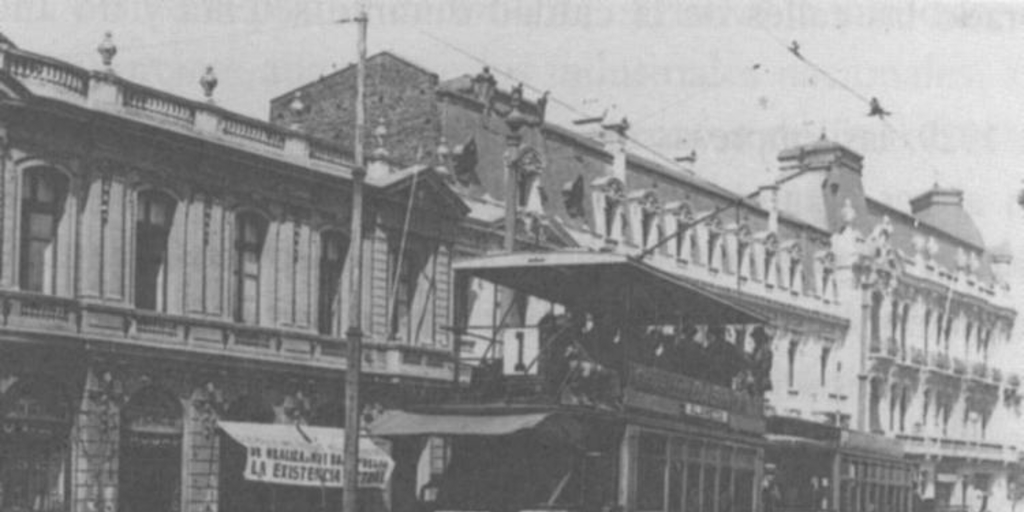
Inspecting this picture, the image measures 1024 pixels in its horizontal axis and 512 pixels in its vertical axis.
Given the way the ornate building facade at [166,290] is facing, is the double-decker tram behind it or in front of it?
in front

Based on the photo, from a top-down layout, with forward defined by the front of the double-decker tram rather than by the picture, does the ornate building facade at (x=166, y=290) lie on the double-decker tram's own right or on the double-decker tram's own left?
on the double-decker tram's own right

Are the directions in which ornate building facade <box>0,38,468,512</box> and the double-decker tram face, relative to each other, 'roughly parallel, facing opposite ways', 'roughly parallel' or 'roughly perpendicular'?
roughly perpendicular

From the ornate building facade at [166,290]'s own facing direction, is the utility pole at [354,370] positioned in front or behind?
in front

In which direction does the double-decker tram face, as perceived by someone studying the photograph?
facing the viewer and to the left of the viewer

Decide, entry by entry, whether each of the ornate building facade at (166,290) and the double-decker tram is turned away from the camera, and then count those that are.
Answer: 0

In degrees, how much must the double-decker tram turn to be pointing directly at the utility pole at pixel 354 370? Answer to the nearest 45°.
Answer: approximately 90° to its right
